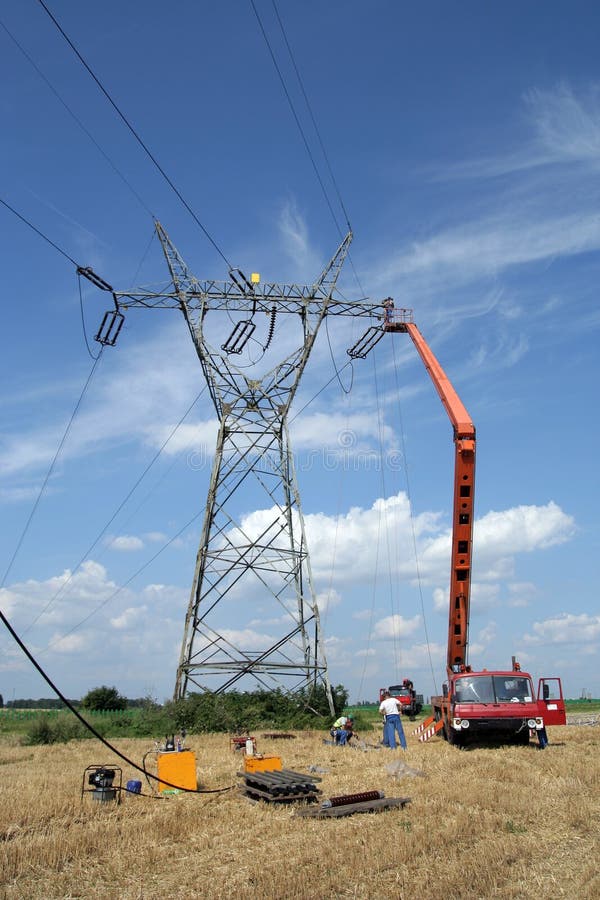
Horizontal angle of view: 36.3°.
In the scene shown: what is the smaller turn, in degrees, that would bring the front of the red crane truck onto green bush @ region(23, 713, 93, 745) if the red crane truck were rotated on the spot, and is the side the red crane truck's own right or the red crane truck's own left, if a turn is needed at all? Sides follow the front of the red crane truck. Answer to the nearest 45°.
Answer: approximately 135° to the red crane truck's own right

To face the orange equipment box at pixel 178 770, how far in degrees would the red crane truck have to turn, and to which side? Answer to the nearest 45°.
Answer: approximately 45° to its right

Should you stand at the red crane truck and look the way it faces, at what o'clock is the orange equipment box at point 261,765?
The orange equipment box is roughly at 1 o'clock from the red crane truck.

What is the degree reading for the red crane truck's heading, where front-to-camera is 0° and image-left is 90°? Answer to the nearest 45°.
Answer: approximately 0°

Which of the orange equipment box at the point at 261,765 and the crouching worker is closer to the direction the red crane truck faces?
the orange equipment box

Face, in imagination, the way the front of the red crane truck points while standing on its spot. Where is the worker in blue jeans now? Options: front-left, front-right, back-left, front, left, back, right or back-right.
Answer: right
